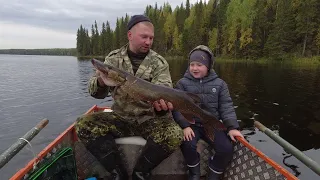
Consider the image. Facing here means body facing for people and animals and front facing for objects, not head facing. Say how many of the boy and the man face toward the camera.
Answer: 2

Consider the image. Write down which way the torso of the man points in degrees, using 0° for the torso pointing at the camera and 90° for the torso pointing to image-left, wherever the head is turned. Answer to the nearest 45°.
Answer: approximately 0°

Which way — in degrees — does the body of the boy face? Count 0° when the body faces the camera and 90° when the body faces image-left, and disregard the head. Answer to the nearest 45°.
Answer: approximately 0°

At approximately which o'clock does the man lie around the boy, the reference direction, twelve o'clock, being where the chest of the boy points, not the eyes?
The man is roughly at 2 o'clock from the boy.

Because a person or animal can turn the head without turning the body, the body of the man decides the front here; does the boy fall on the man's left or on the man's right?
on the man's left
